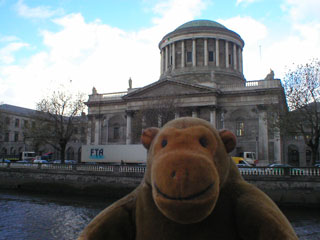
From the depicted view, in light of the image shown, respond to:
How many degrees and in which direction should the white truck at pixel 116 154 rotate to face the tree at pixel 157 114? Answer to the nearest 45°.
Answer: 0° — it already faces it

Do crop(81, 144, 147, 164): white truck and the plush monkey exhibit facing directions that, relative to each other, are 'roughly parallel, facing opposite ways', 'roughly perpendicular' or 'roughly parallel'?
roughly perpendicular

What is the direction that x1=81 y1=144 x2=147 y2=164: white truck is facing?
to the viewer's right

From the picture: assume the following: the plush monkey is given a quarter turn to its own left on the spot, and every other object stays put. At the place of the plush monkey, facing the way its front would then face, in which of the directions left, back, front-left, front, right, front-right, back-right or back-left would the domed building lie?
left

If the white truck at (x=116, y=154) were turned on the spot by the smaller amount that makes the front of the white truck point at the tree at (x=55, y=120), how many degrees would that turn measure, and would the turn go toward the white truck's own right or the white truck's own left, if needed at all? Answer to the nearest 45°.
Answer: approximately 135° to the white truck's own left

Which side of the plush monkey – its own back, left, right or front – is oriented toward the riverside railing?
back

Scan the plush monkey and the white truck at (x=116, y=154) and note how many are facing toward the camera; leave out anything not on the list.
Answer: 1

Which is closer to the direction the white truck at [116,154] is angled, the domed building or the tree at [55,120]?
the domed building

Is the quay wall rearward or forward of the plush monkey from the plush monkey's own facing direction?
rearward
